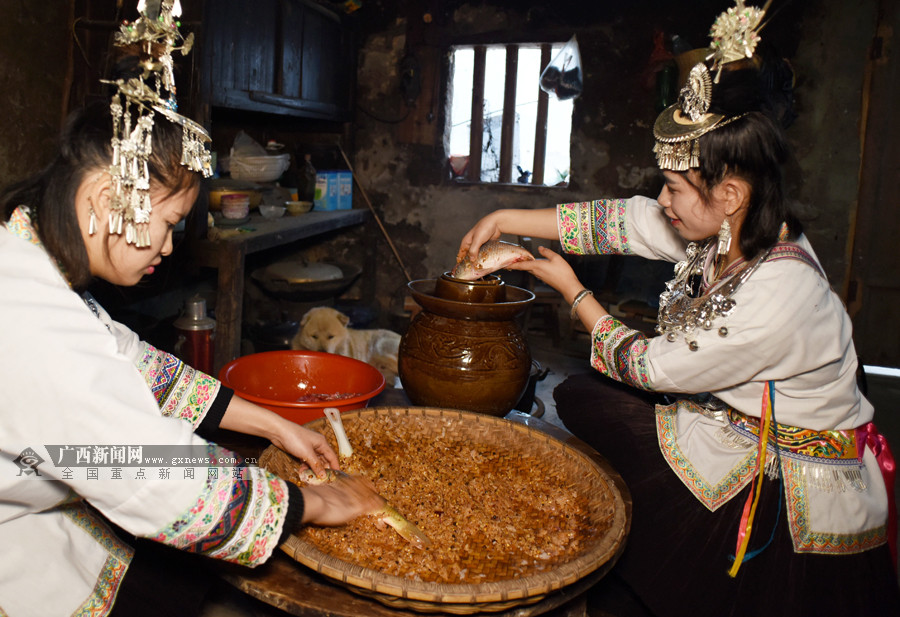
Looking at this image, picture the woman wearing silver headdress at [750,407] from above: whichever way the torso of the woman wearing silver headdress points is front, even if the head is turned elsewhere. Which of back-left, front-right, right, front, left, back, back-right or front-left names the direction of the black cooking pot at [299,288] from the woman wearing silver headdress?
front-right

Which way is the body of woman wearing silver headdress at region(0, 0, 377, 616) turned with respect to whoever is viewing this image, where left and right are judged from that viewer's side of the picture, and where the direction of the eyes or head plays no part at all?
facing to the right of the viewer

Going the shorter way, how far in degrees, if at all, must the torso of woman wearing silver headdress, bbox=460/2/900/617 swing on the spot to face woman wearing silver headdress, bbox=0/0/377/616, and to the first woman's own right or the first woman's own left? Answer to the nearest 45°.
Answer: approximately 45° to the first woman's own left

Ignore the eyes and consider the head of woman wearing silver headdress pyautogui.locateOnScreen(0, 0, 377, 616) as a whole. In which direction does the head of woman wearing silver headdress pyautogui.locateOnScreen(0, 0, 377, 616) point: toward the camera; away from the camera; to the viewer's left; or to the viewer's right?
to the viewer's right

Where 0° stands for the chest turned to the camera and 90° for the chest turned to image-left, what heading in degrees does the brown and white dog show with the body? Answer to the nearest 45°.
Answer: approximately 45°

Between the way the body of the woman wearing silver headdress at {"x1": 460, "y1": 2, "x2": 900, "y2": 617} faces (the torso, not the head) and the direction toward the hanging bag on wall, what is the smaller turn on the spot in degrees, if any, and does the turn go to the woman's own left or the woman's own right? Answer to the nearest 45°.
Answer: approximately 90° to the woman's own right

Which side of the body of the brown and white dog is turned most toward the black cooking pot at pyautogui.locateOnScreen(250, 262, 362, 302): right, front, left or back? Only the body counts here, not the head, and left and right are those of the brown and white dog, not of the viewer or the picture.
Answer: right

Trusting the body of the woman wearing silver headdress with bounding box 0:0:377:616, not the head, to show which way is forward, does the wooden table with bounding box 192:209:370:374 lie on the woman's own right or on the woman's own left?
on the woman's own left

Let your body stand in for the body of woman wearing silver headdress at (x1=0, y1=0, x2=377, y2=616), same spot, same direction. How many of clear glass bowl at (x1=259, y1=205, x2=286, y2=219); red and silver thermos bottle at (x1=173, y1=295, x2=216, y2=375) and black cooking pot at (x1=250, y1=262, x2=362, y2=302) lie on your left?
3

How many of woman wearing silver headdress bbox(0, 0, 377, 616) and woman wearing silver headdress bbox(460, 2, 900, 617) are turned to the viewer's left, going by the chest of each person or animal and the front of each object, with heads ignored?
1

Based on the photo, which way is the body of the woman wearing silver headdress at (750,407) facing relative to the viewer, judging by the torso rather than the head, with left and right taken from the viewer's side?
facing to the left of the viewer
